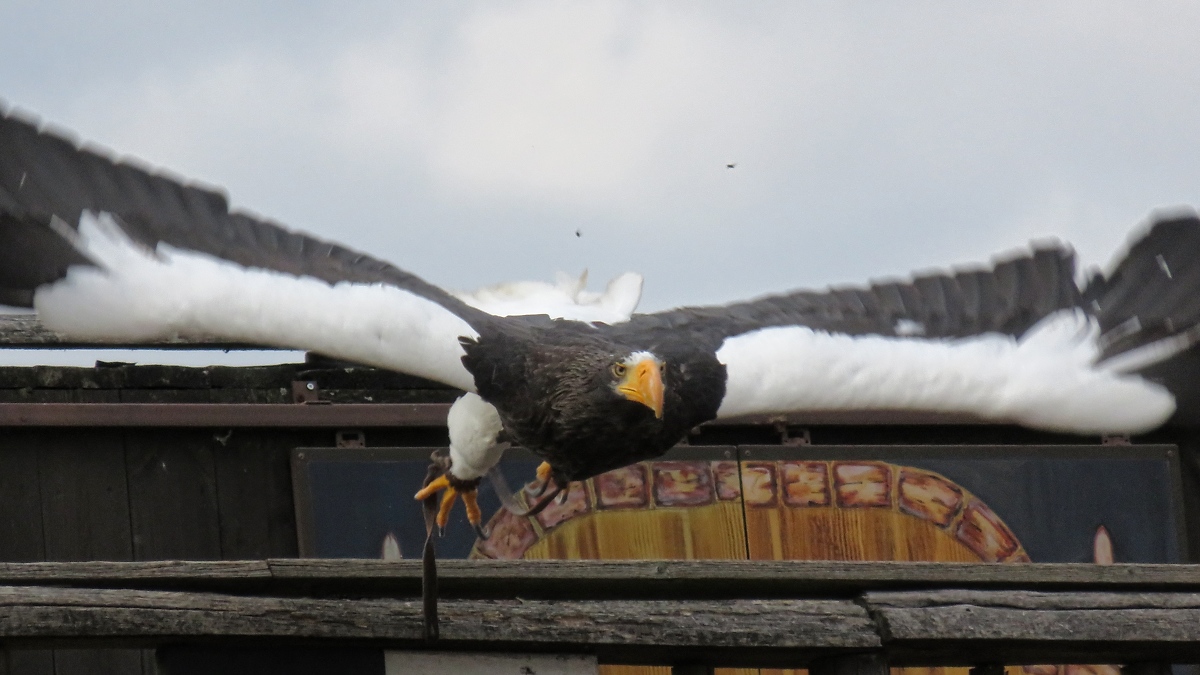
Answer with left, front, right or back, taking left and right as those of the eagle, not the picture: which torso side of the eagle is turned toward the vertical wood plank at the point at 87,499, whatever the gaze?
right

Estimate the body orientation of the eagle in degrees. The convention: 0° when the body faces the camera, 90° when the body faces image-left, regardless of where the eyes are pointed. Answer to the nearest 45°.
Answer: approximately 0°

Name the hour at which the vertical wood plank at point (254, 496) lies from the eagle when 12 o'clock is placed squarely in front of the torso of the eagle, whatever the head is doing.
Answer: The vertical wood plank is roughly at 4 o'clock from the eagle.

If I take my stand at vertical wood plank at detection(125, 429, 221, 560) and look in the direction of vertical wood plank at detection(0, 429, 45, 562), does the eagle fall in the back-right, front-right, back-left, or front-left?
back-left

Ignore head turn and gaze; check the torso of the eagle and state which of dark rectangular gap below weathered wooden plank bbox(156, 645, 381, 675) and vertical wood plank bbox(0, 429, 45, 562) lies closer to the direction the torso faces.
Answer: the dark rectangular gap below weathered wooden plank
